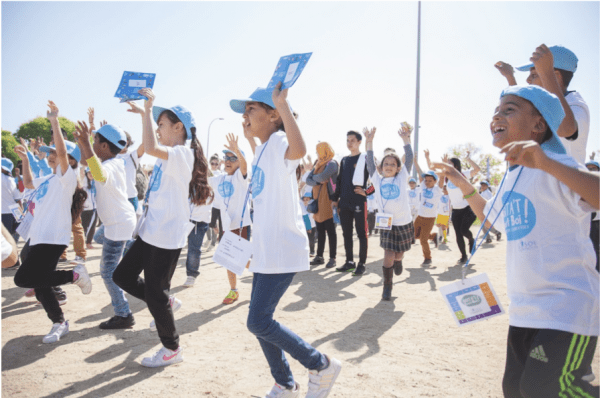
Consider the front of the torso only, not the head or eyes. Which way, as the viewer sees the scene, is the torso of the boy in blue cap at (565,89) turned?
to the viewer's left

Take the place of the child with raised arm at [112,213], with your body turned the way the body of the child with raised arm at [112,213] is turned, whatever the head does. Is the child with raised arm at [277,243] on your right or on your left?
on your left

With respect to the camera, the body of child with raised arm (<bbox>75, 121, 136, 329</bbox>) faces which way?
to the viewer's left

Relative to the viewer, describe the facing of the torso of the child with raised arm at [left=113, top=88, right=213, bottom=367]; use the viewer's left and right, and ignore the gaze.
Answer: facing to the left of the viewer

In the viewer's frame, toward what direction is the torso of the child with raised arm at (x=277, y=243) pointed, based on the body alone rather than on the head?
to the viewer's left

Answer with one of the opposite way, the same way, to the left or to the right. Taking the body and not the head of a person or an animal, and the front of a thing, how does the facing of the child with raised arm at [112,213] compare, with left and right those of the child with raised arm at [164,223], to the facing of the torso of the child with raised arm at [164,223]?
the same way

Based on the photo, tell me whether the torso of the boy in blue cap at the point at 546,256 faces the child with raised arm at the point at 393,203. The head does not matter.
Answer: no

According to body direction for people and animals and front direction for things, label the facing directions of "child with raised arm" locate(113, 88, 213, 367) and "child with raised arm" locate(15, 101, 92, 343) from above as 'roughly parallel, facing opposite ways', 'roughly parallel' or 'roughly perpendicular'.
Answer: roughly parallel

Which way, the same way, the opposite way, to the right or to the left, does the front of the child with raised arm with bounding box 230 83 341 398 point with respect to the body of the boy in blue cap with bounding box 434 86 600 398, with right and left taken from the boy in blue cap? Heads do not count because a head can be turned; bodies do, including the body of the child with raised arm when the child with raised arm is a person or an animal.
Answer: the same way

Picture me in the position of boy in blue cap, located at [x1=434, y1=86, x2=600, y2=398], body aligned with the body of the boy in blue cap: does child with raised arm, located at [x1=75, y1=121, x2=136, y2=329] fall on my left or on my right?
on my right

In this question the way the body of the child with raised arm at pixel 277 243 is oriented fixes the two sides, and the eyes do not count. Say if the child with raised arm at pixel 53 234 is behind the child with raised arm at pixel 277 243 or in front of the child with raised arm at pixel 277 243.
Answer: in front

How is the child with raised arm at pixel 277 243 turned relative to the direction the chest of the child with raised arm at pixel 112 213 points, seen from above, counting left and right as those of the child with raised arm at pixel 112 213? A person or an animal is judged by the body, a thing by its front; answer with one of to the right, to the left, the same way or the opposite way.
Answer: the same way

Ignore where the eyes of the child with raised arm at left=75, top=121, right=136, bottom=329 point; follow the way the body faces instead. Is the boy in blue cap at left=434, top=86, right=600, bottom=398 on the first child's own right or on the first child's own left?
on the first child's own left

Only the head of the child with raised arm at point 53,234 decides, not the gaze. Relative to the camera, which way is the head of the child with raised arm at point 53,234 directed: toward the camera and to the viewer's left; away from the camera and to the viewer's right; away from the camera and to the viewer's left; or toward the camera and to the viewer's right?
toward the camera and to the viewer's left
